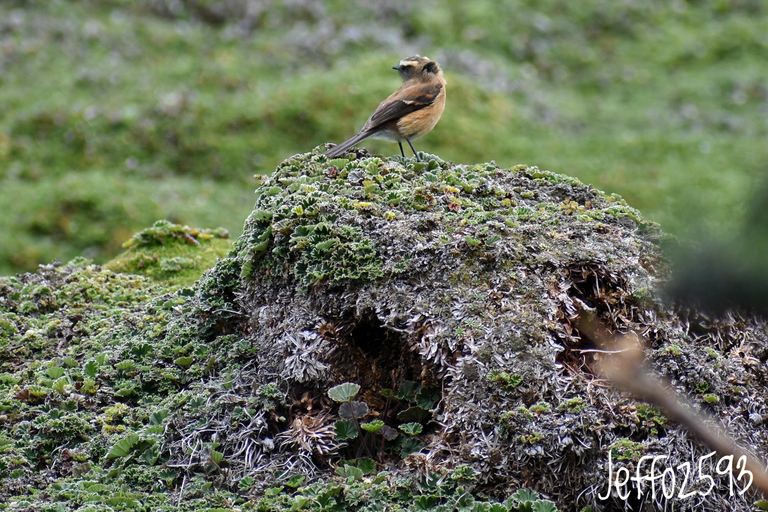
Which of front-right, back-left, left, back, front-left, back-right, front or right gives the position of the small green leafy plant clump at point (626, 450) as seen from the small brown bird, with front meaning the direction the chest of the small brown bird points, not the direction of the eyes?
right

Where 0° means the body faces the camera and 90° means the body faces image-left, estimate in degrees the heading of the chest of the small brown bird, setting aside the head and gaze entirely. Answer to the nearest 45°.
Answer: approximately 270°
